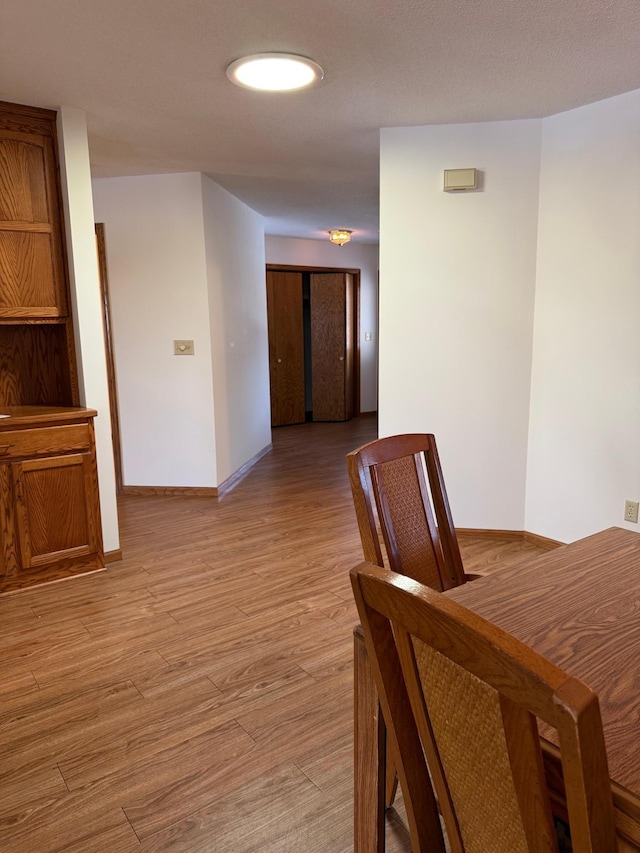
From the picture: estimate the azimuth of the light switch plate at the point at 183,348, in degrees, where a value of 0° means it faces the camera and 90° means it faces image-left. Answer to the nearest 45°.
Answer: approximately 0°

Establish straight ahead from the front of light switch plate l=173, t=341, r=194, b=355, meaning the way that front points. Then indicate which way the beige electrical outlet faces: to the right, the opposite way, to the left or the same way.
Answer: to the right

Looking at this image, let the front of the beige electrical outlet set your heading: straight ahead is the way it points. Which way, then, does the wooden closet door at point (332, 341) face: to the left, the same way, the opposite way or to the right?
to the left

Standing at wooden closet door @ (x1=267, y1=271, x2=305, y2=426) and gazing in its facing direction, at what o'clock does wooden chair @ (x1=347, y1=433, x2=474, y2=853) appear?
The wooden chair is roughly at 12 o'clock from the wooden closet door.

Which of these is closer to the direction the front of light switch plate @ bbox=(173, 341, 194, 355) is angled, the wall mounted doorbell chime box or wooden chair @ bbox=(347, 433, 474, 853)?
the wooden chair

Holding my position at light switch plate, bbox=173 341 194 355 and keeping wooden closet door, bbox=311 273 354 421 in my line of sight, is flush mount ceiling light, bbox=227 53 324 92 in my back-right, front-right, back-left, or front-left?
back-right

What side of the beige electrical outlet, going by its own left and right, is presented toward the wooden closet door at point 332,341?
right

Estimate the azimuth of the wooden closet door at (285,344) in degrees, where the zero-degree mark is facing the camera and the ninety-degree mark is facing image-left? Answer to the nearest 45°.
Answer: approximately 0°

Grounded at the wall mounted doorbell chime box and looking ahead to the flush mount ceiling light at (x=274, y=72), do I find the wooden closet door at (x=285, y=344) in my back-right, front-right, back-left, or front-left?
back-right

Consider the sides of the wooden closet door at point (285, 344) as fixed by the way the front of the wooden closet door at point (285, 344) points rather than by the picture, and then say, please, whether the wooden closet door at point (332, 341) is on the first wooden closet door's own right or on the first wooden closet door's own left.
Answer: on the first wooden closet door's own left

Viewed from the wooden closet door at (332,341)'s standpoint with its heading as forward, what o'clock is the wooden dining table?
The wooden dining table is roughly at 12 o'clock from the wooden closet door.
